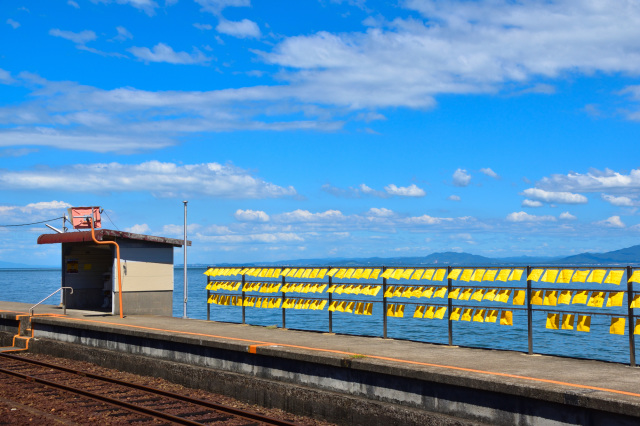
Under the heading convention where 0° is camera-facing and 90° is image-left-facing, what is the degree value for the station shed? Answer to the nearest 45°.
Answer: approximately 45°
